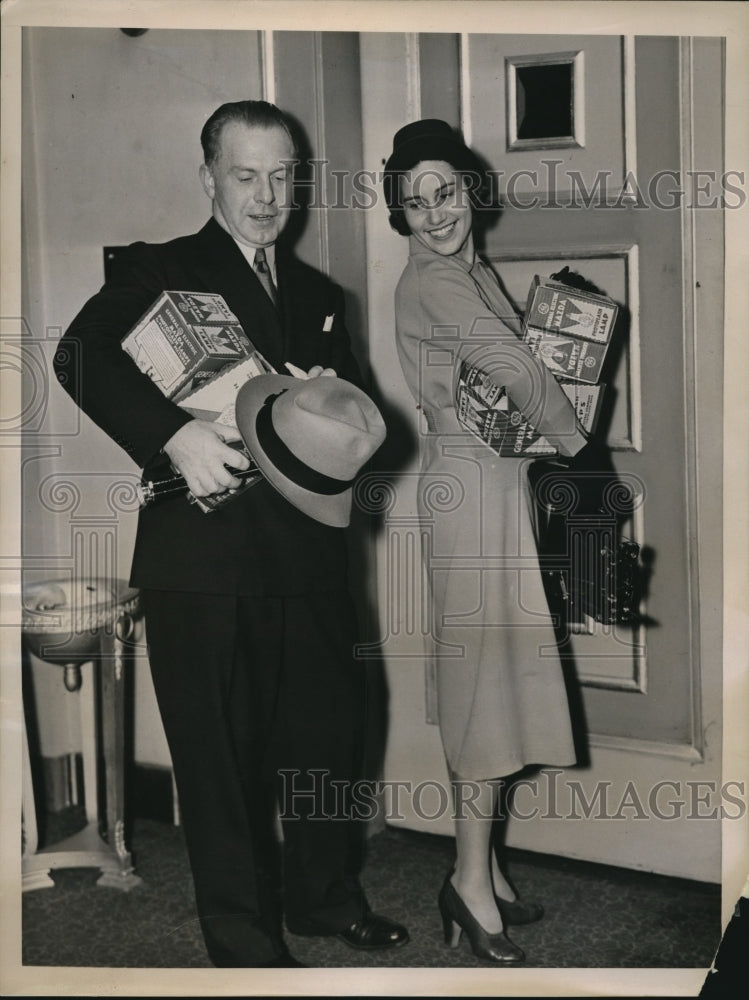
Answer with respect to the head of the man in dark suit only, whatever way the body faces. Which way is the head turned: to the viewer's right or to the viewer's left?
to the viewer's right

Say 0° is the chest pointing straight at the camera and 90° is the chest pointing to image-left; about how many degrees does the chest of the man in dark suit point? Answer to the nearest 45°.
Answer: approximately 315°
